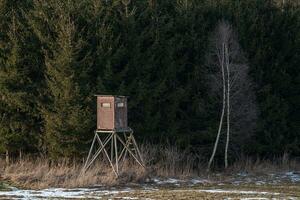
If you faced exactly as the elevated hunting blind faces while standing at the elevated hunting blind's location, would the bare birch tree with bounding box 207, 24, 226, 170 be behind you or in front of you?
behind

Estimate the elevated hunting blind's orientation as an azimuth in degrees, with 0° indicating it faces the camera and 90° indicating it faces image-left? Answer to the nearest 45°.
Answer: approximately 45°

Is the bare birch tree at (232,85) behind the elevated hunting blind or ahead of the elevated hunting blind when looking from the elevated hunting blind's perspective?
behind
